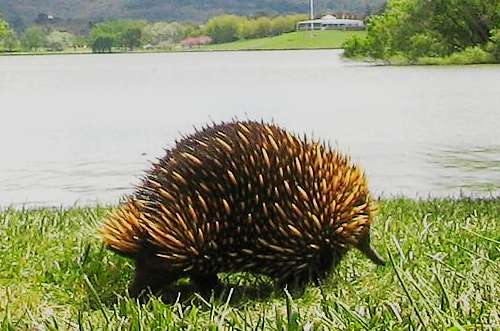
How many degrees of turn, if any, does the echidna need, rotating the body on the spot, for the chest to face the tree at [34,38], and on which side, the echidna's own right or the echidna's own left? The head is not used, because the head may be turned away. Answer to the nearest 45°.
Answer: approximately 90° to the echidna's own left

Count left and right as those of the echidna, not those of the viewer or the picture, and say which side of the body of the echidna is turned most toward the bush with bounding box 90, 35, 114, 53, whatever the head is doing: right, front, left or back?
left

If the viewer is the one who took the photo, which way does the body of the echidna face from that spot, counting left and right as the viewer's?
facing to the right of the viewer

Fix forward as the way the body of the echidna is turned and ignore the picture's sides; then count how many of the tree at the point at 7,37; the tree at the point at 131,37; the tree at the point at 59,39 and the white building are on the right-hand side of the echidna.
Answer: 0

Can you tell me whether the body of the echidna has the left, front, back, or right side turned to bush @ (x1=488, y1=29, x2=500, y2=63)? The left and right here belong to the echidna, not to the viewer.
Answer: left

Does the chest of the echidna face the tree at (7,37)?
no

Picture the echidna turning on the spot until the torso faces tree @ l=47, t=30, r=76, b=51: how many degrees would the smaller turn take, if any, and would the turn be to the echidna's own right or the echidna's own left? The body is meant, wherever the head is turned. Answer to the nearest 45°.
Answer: approximately 90° to the echidna's own left

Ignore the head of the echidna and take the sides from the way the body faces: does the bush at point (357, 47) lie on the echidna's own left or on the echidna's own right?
on the echidna's own left

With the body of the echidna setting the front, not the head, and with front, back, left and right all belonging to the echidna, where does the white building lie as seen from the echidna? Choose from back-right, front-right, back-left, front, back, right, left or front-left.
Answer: left

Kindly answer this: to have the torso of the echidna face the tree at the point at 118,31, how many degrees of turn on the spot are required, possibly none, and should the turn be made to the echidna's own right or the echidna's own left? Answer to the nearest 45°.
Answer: approximately 90° to the echidna's own left

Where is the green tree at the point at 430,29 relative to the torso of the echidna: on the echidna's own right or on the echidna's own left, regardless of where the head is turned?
on the echidna's own left
